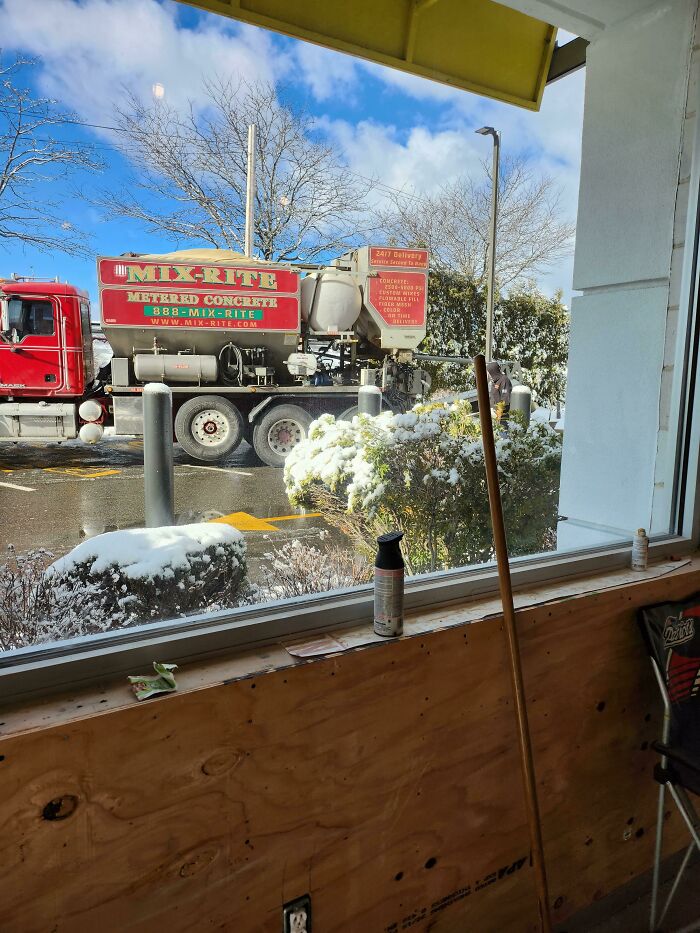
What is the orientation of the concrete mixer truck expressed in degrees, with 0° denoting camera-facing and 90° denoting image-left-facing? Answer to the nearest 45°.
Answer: approximately 90°
